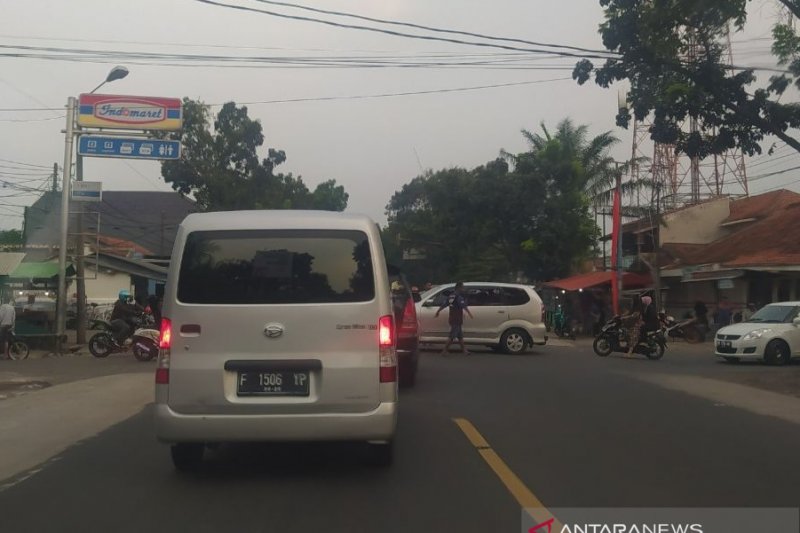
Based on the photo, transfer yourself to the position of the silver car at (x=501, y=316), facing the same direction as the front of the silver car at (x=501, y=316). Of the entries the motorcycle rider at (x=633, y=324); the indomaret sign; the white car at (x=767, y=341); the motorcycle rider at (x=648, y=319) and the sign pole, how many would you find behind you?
3

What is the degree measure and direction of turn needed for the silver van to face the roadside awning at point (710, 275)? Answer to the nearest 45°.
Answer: approximately 45° to its right

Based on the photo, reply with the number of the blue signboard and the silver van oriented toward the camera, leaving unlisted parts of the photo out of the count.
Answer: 1

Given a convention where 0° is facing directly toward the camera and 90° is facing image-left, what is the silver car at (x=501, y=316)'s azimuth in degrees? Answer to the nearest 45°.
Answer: approximately 90°

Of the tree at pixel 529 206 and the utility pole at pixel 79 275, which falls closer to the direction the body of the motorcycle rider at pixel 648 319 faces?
the utility pole

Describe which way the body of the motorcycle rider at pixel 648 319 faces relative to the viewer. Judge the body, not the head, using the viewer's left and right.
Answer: facing to the left of the viewer

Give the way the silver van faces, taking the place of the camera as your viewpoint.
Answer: facing away from the viewer

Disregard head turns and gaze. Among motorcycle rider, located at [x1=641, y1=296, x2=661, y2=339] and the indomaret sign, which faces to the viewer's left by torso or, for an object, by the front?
the motorcycle rider

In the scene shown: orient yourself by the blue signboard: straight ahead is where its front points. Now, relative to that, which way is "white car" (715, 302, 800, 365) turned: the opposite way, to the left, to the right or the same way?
to the right

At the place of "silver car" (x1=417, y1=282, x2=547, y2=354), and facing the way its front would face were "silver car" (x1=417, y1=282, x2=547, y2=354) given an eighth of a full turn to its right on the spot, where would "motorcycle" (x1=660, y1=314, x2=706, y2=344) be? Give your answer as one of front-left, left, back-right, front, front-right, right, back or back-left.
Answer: right

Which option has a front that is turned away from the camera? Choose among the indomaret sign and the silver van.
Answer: the silver van
